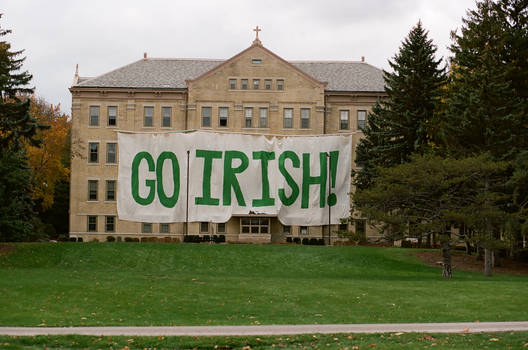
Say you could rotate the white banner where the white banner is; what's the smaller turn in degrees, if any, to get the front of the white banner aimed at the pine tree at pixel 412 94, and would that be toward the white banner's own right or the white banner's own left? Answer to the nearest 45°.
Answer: approximately 90° to the white banner's own left

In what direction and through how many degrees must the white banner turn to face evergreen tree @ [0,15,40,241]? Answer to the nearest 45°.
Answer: approximately 45° to its right

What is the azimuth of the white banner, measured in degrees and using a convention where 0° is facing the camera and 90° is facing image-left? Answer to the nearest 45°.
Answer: approximately 0°
